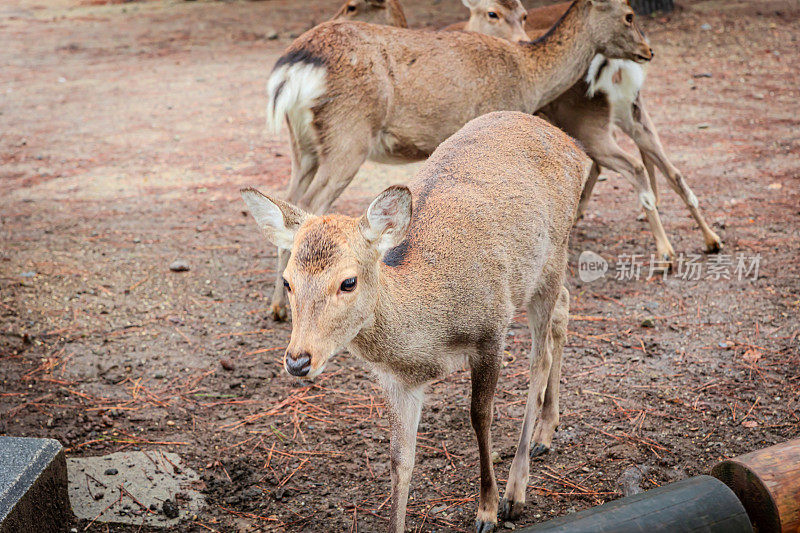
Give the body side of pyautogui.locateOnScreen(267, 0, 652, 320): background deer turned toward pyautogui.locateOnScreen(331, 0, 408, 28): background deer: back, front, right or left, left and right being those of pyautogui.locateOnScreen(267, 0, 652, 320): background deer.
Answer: left

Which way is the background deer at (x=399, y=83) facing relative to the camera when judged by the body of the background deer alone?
to the viewer's right

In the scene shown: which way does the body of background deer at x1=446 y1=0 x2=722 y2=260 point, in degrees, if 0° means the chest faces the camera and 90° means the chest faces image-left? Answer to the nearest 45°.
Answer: approximately 135°

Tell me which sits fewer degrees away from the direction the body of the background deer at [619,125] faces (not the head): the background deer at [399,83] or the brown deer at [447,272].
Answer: the background deer

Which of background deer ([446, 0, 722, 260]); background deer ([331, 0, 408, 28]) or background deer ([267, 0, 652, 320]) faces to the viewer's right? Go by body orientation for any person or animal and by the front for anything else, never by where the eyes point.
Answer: background deer ([267, 0, 652, 320])

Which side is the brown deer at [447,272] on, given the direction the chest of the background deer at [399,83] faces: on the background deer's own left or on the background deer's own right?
on the background deer's own right

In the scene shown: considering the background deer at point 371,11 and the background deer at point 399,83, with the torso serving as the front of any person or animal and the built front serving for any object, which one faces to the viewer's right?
the background deer at point 399,83

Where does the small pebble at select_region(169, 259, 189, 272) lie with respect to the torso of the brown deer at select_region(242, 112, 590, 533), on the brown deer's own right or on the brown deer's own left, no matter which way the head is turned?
on the brown deer's own right
